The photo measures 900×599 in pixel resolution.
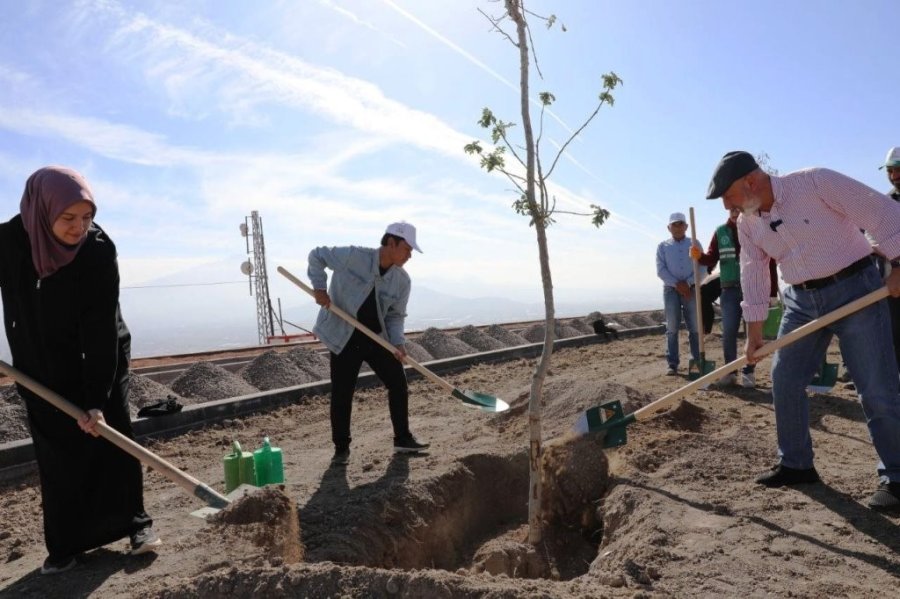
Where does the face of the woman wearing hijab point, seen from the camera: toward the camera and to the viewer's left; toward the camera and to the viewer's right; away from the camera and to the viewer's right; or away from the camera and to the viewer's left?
toward the camera and to the viewer's right

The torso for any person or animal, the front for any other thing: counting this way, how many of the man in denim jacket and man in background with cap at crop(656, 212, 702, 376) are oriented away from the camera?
0

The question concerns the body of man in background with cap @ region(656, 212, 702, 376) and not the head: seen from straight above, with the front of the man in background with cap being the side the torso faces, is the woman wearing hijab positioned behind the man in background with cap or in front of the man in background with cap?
in front

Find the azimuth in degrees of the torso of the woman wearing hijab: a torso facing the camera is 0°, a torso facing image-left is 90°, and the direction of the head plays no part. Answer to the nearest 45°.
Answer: approximately 315°

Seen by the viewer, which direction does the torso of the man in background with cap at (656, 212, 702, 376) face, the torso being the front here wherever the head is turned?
toward the camera

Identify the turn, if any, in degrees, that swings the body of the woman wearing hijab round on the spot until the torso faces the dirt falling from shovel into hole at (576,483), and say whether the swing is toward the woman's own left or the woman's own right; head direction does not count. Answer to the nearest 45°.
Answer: approximately 45° to the woman's own left

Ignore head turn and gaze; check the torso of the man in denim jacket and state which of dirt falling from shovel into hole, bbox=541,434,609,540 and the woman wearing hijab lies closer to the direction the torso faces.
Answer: the dirt falling from shovel into hole

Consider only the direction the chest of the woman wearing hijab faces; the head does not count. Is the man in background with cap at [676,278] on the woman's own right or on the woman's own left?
on the woman's own left

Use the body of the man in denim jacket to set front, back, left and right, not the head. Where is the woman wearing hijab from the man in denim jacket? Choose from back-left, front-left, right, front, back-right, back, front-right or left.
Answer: right

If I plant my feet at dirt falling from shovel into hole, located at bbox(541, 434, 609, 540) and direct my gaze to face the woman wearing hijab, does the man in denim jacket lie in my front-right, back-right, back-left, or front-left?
front-right

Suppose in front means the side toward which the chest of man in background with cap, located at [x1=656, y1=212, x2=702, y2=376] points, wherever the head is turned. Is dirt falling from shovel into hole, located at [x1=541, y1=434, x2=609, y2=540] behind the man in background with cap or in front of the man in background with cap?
in front

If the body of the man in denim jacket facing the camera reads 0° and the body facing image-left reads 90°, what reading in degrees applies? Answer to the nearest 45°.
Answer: approximately 315°
